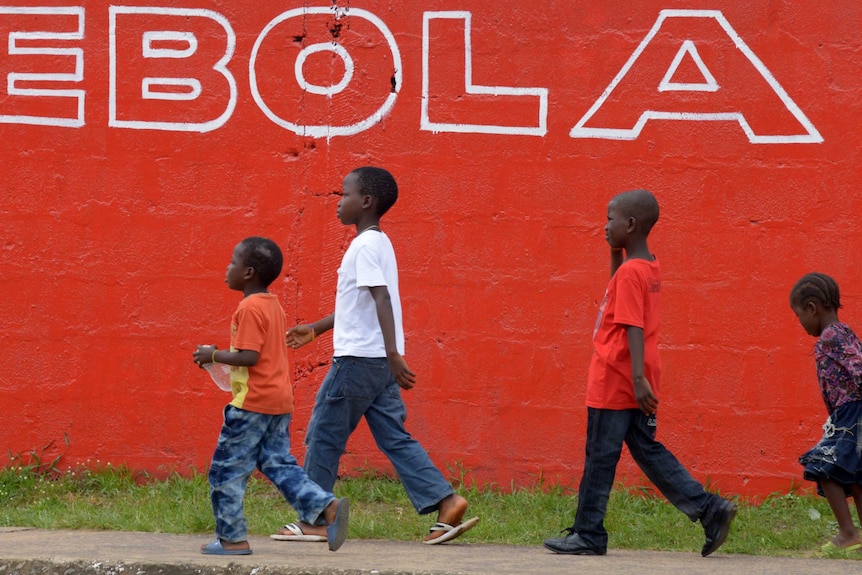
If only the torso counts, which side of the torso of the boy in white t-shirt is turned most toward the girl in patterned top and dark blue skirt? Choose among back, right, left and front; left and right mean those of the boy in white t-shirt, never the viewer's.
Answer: back

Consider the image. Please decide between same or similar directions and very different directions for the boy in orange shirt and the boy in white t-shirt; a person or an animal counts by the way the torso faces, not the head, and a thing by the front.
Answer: same or similar directions

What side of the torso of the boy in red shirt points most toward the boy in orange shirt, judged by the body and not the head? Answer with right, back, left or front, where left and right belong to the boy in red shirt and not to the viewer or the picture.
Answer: front

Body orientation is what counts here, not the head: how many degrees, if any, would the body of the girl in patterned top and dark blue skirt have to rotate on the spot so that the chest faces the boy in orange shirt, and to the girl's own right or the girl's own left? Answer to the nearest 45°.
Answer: approximately 45° to the girl's own left

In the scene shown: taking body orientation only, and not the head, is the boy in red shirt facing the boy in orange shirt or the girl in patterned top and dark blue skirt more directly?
the boy in orange shirt

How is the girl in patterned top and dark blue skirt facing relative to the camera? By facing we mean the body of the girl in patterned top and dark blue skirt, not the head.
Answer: to the viewer's left

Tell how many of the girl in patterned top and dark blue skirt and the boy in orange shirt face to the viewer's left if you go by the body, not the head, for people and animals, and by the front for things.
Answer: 2

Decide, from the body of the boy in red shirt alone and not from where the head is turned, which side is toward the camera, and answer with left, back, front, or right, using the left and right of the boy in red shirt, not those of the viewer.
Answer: left

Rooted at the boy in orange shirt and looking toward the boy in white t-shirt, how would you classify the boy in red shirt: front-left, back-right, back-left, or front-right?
front-right

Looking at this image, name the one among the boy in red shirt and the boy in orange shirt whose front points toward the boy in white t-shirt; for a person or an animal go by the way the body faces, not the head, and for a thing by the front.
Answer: the boy in red shirt

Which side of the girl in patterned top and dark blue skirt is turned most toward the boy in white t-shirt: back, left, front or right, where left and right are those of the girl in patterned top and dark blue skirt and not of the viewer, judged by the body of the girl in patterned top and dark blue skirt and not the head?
front

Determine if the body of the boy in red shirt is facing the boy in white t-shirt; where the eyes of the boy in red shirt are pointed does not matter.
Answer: yes

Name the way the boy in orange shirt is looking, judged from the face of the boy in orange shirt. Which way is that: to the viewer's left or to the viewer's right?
to the viewer's left

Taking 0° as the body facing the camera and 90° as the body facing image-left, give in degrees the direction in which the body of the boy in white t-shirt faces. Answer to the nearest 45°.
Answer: approximately 90°

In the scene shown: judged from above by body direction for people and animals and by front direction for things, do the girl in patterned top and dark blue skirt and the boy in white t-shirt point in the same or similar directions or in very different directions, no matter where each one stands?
same or similar directions

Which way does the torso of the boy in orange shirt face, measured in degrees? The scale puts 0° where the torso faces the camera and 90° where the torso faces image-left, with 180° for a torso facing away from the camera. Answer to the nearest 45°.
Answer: approximately 90°

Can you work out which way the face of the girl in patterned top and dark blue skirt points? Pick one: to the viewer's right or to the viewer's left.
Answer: to the viewer's left

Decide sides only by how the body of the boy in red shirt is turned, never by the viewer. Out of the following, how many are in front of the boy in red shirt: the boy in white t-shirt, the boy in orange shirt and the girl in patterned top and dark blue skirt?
2

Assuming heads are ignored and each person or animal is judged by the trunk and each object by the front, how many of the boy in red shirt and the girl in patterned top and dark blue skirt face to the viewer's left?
2

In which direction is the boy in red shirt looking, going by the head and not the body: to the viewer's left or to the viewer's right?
to the viewer's left
